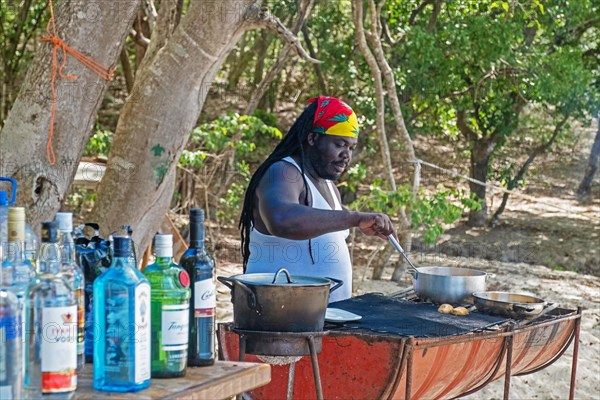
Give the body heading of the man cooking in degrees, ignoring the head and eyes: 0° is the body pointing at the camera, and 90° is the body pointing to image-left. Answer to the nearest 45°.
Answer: approximately 315°

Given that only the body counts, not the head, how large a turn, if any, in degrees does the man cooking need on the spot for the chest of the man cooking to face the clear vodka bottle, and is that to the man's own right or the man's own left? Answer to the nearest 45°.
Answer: approximately 45° to the man's own right

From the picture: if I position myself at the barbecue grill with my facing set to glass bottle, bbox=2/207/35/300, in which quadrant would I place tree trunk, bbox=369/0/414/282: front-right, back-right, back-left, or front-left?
back-right

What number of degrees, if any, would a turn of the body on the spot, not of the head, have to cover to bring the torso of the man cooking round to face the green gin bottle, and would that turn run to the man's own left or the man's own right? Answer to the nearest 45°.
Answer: approximately 45° to the man's own right

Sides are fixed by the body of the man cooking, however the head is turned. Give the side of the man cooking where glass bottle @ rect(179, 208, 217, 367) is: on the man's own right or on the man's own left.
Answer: on the man's own right

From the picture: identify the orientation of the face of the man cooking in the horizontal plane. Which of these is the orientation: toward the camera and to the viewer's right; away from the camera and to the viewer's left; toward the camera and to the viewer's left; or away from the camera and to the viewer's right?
toward the camera and to the viewer's right

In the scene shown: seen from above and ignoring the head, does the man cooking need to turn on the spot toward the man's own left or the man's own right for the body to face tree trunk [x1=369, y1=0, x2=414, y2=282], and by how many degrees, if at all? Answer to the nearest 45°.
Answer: approximately 135° to the man's own left

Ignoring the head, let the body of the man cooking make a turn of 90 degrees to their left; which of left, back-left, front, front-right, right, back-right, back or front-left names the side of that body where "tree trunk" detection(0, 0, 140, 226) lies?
back-left

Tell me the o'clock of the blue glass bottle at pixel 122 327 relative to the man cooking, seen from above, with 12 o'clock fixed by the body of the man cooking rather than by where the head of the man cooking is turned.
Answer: The blue glass bottle is roughly at 2 o'clock from the man cooking.

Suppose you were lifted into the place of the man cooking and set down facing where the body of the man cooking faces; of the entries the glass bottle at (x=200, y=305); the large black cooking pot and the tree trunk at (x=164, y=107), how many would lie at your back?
1

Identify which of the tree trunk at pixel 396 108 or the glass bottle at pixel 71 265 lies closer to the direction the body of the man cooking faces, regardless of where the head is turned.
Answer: the glass bottle

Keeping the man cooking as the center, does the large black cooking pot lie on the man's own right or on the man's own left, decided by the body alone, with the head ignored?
on the man's own right
